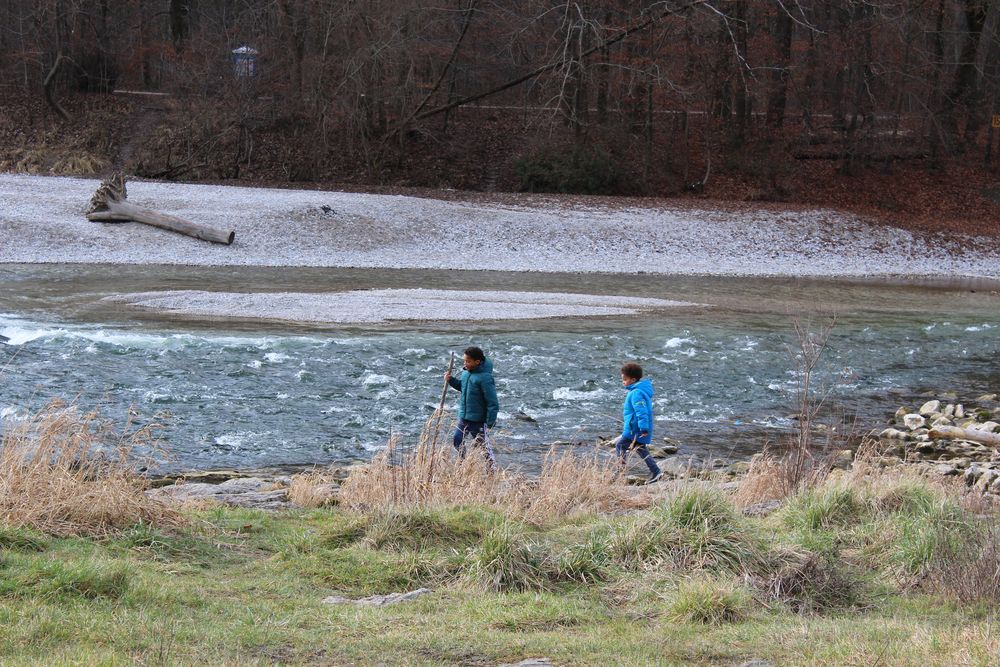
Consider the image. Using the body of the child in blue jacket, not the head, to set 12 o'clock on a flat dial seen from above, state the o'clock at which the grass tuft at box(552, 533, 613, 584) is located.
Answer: The grass tuft is roughly at 9 o'clock from the child in blue jacket.

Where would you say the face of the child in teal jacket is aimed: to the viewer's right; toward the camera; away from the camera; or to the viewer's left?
to the viewer's left

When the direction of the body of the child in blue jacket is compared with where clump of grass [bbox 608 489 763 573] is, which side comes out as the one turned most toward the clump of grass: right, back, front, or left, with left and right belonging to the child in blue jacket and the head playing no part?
left

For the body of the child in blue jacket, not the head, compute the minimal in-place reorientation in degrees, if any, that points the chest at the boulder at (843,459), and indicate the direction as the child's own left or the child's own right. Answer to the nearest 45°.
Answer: approximately 135° to the child's own right

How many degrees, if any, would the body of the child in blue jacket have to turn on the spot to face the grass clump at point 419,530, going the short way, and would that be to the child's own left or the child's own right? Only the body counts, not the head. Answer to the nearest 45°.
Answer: approximately 90° to the child's own left

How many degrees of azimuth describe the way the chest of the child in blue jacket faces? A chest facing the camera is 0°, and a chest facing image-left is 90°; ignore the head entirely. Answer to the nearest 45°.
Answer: approximately 90°
